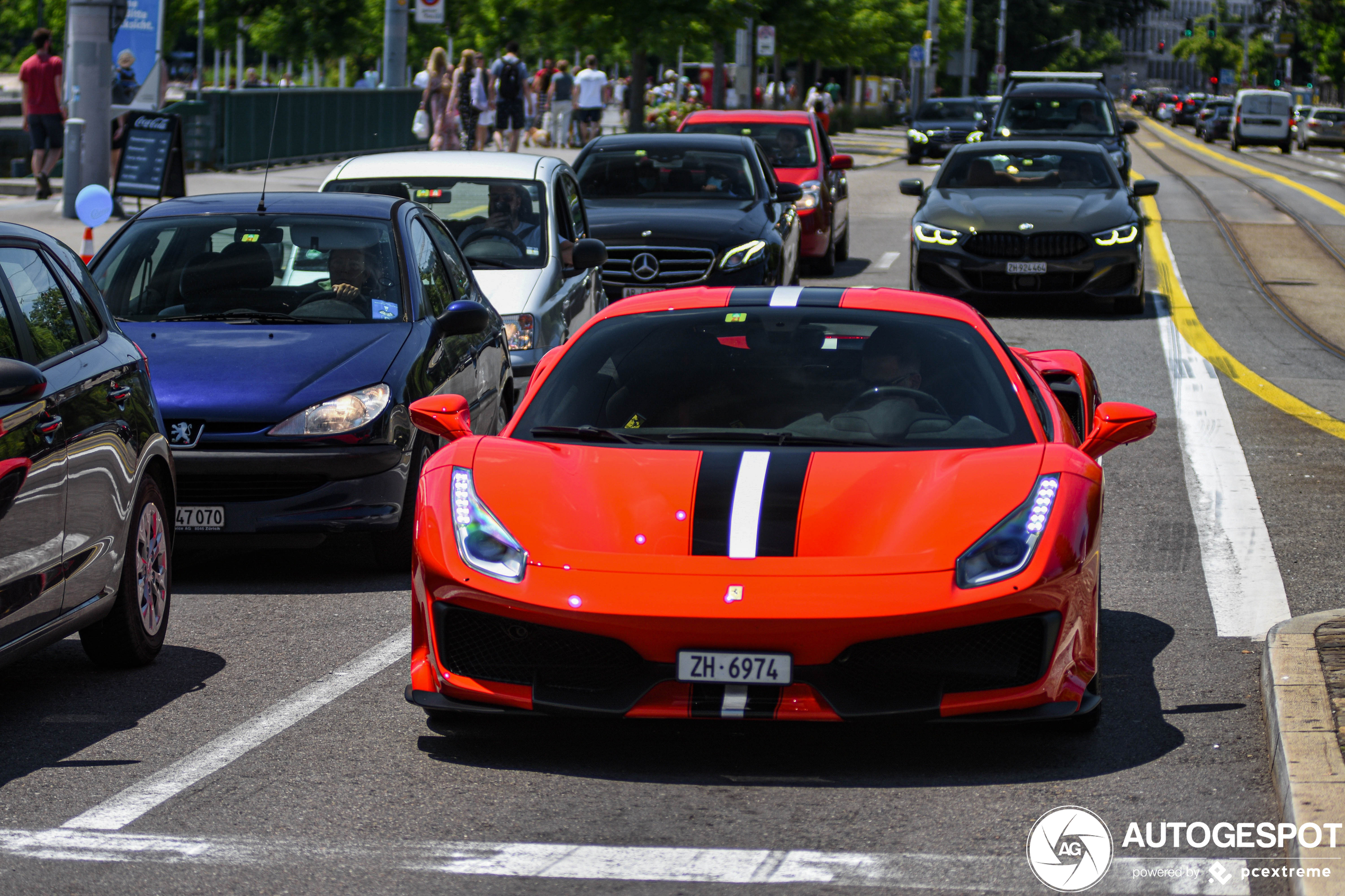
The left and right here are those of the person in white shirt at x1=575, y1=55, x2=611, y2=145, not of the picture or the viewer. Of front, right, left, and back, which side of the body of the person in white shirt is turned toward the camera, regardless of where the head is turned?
back

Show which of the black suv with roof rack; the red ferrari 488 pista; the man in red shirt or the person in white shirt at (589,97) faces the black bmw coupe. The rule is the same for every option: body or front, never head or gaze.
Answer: the black suv with roof rack

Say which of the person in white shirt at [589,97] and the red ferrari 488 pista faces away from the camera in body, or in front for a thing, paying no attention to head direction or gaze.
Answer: the person in white shirt

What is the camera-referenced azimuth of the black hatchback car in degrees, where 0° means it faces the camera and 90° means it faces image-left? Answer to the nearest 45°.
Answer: approximately 45°

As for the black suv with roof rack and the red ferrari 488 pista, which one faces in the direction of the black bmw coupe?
the black suv with roof rack

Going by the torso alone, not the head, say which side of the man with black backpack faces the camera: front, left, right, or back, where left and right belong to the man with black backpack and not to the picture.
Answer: back

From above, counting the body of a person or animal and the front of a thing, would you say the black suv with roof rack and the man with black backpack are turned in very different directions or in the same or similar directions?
very different directions

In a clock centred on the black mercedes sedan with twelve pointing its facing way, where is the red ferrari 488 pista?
The red ferrari 488 pista is roughly at 12 o'clock from the black mercedes sedan.
